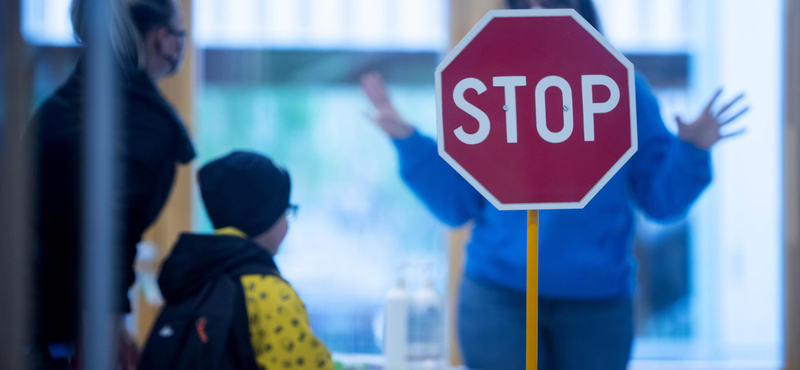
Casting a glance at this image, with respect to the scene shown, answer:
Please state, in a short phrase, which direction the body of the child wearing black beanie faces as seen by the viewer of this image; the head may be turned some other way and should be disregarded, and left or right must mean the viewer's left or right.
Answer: facing away from the viewer and to the right of the viewer

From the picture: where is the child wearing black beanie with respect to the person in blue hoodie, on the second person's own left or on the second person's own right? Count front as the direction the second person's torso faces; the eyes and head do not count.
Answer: on the second person's own right

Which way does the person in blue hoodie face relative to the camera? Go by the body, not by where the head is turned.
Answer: toward the camera

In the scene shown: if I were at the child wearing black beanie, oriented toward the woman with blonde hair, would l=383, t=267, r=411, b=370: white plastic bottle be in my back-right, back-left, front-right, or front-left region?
back-right

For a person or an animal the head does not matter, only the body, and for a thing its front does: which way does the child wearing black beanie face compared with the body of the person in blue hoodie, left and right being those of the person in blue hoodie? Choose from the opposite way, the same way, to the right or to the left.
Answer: the opposite way

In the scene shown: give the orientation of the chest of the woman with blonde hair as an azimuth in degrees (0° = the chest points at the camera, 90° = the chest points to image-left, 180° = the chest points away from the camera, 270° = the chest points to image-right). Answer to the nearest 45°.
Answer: approximately 270°

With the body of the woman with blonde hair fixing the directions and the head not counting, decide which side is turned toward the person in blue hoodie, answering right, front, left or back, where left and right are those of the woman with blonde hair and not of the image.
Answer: front

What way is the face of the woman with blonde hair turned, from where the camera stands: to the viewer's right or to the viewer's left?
to the viewer's right

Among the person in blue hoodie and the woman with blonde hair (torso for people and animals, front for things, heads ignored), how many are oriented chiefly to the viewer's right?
1
